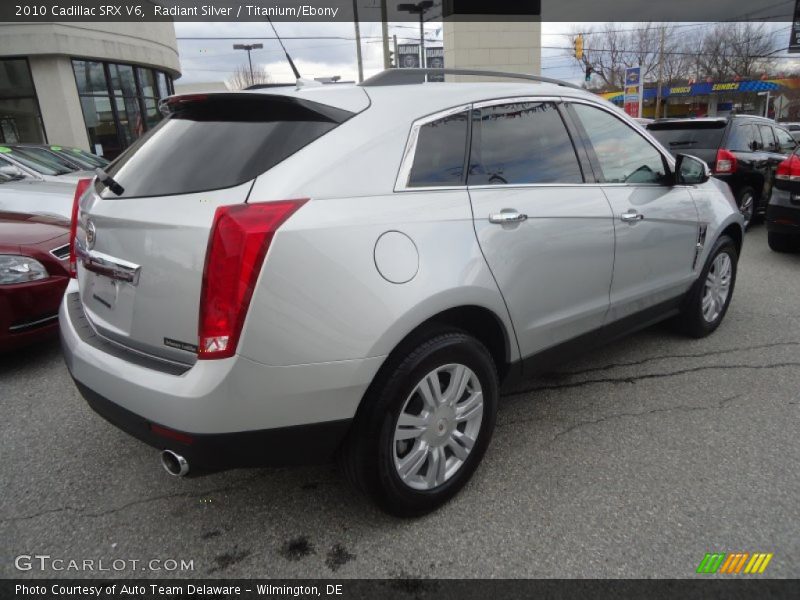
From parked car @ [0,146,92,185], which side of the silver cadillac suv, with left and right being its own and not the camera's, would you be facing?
left

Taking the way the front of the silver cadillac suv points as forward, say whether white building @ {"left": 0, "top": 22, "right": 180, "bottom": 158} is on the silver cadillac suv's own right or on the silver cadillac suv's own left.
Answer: on the silver cadillac suv's own left

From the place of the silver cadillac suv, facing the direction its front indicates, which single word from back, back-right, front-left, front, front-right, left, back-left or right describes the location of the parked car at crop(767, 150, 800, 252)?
front

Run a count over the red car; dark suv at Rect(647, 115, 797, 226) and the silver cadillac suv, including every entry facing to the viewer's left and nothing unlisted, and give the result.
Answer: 0

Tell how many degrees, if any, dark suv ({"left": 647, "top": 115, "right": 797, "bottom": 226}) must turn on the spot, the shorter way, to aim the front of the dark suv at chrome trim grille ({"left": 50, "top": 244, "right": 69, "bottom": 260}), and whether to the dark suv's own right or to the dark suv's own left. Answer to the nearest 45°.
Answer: approximately 180°

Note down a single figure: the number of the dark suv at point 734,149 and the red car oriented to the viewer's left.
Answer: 0

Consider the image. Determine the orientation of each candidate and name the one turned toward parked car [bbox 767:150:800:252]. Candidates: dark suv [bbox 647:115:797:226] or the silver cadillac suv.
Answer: the silver cadillac suv

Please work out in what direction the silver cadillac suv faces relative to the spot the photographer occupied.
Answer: facing away from the viewer and to the right of the viewer

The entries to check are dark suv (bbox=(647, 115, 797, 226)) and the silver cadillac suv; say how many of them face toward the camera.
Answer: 0

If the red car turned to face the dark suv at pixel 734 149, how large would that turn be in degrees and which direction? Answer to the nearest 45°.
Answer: approximately 45° to its left

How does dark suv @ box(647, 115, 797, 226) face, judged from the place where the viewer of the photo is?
facing away from the viewer and to the right of the viewer

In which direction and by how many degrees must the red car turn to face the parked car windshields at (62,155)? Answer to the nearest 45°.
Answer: approximately 135° to its left
